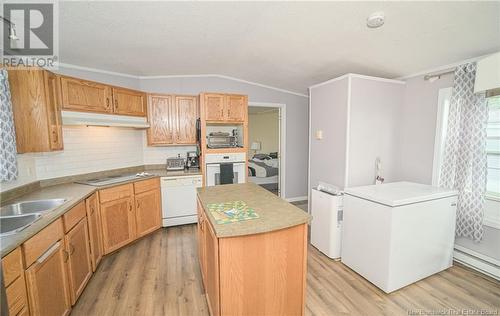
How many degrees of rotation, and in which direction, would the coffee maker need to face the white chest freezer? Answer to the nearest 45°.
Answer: approximately 45° to its left

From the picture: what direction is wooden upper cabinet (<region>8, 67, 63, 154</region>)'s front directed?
to the viewer's right

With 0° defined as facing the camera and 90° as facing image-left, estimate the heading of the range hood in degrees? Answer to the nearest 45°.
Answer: approximately 315°

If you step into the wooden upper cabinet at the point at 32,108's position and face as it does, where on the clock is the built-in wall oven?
The built-in wall oven is roughly at 12 o'clock from the wooden upper cabinet.

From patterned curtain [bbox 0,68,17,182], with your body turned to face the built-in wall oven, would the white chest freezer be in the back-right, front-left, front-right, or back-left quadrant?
front-right

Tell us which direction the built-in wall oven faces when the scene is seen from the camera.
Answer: facing the viewer

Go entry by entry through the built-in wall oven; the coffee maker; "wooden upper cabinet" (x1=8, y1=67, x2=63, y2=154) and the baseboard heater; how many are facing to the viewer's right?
1

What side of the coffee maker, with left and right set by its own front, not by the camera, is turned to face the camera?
front

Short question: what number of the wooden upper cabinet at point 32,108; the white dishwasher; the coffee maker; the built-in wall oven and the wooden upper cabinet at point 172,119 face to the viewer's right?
1

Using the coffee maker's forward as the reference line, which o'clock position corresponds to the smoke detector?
The smoke detector is roughly at 11 o'clock from the coffee maker.

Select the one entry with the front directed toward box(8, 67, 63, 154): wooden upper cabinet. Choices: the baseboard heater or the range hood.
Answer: the baseboard heater

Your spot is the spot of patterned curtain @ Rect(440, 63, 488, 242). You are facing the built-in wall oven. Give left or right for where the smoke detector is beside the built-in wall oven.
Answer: left

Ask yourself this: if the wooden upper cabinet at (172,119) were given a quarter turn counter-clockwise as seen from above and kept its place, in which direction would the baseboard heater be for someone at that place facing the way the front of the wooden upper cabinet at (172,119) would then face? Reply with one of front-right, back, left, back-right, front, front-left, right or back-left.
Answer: front-right

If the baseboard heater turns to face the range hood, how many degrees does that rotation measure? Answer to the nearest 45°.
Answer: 0° — it already faces it
